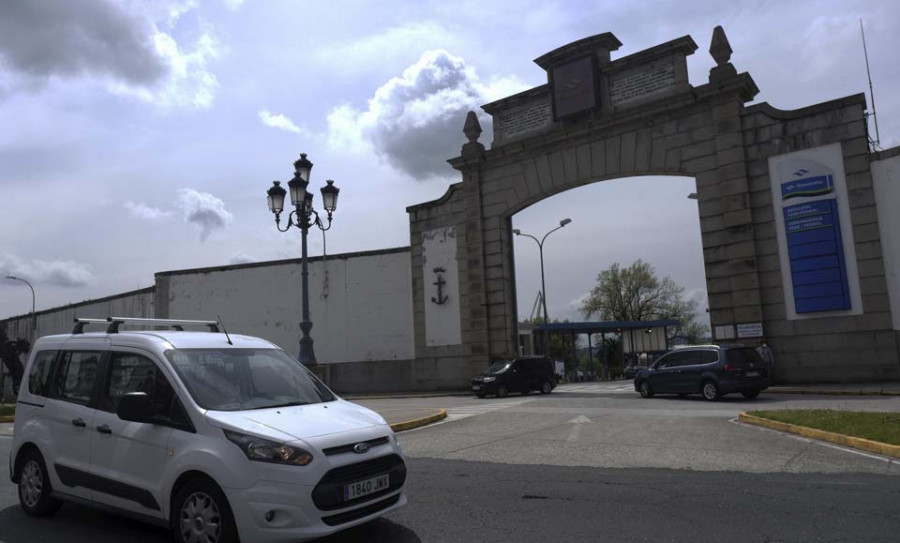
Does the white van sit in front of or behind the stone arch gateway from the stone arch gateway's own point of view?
in front

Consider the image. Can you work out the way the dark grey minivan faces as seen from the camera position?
facing away from the viewer and to the left of the viewer

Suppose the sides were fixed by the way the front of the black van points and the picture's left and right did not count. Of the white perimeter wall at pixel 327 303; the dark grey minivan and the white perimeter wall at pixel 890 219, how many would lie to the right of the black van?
1

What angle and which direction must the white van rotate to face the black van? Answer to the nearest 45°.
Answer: approximately 90° to its left

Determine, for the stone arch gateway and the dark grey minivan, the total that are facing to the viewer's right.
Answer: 0

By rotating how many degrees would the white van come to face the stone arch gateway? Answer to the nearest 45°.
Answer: approximately 90° to its left

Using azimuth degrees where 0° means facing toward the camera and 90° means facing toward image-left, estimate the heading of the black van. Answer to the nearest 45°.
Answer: approximately 45°

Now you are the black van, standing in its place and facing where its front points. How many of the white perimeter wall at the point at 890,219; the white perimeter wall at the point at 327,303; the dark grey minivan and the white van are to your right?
1

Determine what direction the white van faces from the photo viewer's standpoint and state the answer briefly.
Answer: facing the viewer and to the right of the viewer

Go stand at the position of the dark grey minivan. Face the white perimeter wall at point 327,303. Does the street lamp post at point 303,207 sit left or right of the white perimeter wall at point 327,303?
left

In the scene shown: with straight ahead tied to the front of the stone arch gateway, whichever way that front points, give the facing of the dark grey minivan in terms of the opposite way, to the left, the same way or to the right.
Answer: to the right

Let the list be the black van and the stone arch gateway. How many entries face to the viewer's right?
0

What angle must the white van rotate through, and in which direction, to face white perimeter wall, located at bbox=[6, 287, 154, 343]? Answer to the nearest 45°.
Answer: approximately 135° to its left
